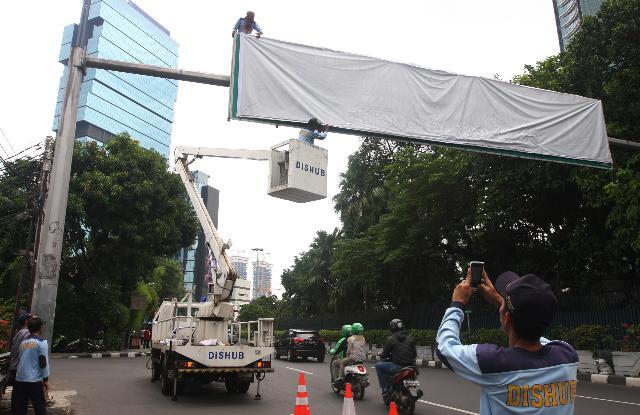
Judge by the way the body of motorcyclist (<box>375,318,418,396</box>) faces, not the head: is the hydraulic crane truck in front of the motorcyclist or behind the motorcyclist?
in front

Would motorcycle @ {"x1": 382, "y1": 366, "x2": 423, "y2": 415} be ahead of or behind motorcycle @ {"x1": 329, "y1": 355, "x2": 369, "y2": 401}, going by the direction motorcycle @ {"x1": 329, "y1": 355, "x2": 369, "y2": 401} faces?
behind

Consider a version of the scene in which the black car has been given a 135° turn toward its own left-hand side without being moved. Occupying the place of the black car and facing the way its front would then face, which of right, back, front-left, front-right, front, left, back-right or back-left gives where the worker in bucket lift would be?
front

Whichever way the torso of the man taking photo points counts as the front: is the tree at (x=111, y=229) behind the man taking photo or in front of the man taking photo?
in front

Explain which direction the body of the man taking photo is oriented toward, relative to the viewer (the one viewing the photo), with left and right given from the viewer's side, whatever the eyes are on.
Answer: facing away from the viewer and to the left of the viewer

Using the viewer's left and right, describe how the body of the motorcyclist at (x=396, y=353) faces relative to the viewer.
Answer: facing away from the viewer and to the left of the viewer

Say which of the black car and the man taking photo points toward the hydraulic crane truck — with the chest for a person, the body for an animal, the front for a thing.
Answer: the man taking photo

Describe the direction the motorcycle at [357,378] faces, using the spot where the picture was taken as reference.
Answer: facing away from the viewer and to the left of the viewer

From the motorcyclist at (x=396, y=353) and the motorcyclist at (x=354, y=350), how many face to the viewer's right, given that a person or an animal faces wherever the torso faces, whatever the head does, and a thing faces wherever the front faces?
0

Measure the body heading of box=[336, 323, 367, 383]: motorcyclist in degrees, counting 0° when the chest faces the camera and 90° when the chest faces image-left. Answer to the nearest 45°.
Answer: approximately 135°

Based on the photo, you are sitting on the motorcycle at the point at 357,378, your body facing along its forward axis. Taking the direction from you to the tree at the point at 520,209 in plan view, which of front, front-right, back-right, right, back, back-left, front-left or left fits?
right

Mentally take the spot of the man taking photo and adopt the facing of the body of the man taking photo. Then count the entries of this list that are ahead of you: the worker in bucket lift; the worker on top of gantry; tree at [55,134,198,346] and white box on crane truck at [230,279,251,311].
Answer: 4
